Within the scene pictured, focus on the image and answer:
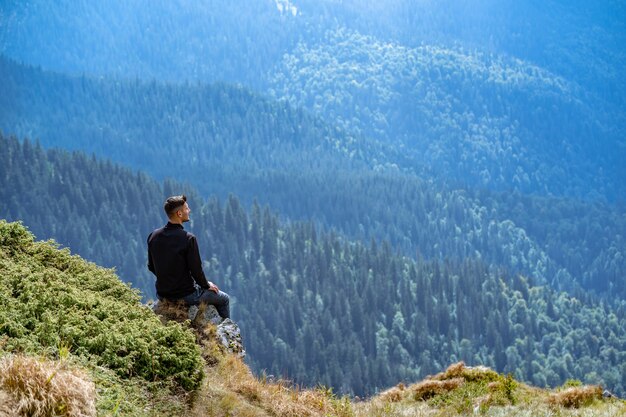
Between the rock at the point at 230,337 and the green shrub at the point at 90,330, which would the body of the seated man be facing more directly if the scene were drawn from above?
the rock

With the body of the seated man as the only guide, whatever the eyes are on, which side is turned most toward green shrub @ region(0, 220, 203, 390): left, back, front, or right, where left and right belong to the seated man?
back

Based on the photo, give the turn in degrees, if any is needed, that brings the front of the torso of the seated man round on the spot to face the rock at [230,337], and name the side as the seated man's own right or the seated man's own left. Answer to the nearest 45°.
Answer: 0° — they already face it

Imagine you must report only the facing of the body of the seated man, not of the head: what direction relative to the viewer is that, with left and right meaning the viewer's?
facing away from the viewer and to the right of the viewer
